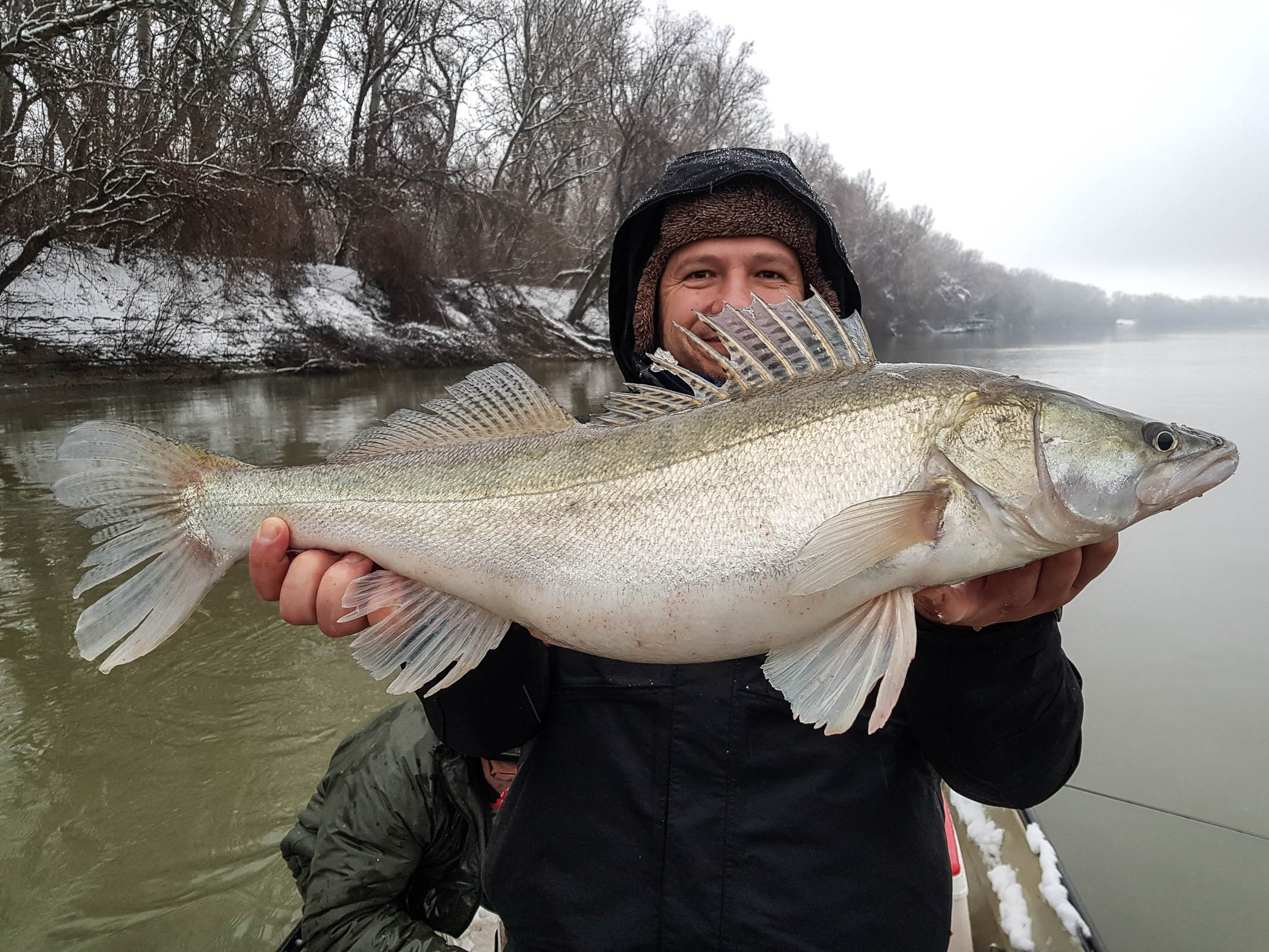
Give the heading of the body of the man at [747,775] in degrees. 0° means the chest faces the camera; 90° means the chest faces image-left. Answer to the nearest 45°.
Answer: approximately 0°

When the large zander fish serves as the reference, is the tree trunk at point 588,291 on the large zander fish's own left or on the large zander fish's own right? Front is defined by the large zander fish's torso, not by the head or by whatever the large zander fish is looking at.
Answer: on the large zander fish's own left

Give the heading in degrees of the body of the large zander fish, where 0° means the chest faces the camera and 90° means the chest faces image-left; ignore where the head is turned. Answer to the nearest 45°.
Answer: approximately 270°

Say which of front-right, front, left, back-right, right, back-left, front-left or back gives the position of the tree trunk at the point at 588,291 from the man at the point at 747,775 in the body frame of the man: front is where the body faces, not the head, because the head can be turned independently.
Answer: back
